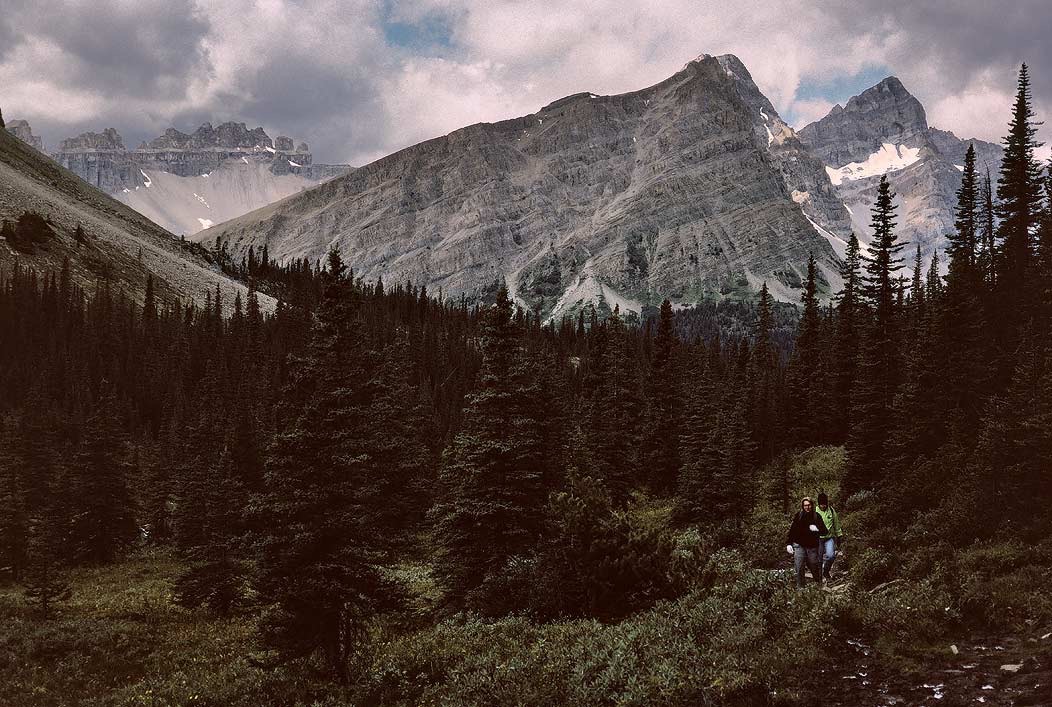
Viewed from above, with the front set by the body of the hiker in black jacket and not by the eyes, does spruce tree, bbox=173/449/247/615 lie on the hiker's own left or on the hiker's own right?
on the hiker's own right

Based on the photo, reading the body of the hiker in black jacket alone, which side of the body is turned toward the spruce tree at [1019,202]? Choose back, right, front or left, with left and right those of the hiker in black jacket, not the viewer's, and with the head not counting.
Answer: back

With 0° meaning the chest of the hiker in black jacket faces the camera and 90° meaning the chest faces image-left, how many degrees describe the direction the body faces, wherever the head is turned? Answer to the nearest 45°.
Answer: approximately 0°

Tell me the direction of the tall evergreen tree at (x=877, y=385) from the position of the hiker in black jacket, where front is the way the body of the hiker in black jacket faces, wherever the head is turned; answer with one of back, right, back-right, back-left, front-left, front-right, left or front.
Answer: back
